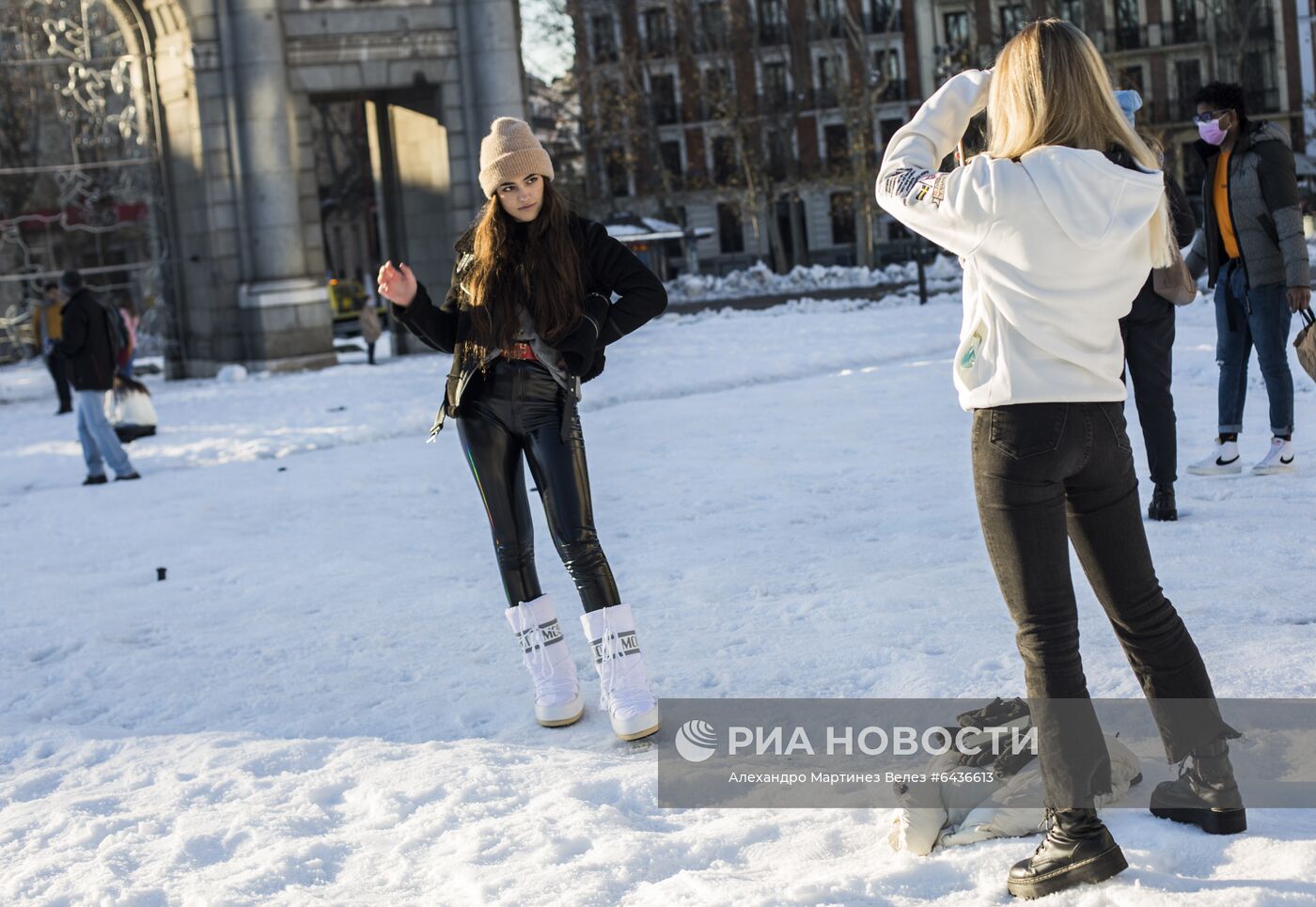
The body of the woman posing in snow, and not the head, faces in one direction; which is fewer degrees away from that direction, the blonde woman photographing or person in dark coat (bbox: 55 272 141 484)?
the blonde woman photographing

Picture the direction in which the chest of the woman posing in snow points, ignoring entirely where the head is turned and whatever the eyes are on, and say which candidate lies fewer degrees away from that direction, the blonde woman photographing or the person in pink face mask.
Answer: the blonde woman photographing

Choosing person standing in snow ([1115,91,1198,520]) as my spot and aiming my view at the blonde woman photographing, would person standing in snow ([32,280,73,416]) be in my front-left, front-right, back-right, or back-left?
back-right

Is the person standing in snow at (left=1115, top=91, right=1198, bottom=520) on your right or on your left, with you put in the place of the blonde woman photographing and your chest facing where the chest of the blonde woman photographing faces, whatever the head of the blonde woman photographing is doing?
on your right

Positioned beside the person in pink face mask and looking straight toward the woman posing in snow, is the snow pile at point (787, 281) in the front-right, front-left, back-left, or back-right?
back-right

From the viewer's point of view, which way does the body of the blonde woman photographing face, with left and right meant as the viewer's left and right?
facing away from the viewer and to the left of the viewer

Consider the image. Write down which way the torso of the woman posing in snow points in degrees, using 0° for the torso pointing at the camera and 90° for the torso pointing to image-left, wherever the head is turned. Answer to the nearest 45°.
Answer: approximately 0°

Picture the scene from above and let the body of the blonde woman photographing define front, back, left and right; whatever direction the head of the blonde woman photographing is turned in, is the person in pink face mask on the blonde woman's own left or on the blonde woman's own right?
on the blonde woman's own right

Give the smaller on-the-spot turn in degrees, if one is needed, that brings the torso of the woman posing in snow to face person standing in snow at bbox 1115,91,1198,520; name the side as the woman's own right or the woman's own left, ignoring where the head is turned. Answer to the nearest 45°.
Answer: approximately 135° to the woman's own left

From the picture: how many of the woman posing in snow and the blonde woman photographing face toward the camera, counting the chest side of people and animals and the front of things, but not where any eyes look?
1
